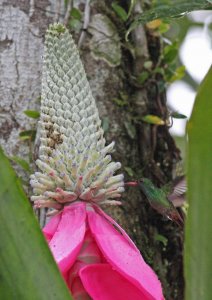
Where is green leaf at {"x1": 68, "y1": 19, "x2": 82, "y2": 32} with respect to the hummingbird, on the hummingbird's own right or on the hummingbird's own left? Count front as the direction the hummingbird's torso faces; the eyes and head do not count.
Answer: on the hummingbird's own right

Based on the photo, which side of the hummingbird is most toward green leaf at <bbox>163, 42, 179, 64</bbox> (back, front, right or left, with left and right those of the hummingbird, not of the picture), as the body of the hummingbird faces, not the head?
right

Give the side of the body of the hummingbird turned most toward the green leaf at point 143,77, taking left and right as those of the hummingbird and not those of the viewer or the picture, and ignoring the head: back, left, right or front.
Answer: right

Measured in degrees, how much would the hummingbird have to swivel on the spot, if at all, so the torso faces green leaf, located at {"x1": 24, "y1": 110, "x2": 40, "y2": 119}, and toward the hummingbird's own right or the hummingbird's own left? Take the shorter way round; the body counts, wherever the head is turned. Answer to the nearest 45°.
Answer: approximately 45° to the hummingbird's own right

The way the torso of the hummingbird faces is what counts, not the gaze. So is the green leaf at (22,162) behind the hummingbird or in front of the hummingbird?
in front

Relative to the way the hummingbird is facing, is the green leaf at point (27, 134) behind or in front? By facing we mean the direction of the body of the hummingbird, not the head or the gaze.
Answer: in front

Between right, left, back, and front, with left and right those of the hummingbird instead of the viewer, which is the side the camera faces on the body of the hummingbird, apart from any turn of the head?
left
